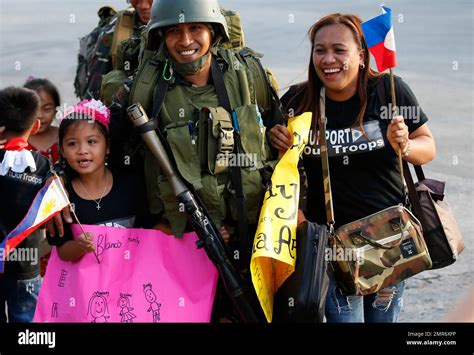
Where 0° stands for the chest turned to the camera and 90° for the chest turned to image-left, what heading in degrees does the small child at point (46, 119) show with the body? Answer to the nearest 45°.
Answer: approximately 0°

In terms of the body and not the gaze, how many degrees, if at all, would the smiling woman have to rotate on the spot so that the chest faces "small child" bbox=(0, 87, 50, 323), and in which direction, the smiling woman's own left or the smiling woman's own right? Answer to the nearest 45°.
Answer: approximately 45° to the smiling woman's own right

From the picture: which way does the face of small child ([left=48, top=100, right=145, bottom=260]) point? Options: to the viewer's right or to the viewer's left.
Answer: to the viewer's left

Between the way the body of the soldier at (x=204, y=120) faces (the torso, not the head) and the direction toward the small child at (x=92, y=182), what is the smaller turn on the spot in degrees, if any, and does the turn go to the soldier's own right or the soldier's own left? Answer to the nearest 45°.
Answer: approximately 90° to the soldier's own right

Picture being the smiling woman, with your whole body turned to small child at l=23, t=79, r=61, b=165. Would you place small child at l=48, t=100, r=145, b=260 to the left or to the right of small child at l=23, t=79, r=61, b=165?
left

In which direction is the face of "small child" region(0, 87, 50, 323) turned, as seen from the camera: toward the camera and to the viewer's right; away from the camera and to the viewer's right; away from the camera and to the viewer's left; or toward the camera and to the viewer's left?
away from the camera and to the viewer's right
